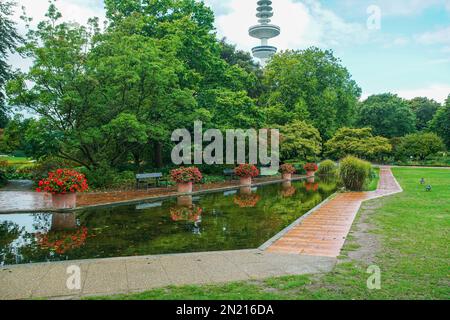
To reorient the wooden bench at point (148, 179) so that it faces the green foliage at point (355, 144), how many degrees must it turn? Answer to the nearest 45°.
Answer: approximately 90° to its left

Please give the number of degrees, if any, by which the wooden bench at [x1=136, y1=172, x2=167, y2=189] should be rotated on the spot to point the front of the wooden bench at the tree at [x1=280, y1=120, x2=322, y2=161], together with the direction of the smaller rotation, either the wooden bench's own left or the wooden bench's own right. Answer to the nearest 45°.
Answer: approximately 90° to the wooden bench's own left

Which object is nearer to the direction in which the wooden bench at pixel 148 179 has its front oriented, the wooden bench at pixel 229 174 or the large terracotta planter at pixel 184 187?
the large terracotta planter

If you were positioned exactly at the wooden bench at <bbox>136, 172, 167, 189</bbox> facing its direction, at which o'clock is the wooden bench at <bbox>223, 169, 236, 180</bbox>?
the wooden bench at <bbox>223, 169, 236, 180</bbox> is roughly at 9 o'clock from the wooden bench at <bbox>136, 172, 167, 189</bbox>.

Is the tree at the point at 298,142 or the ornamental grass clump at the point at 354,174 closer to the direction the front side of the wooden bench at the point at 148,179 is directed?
the ornamental grass clump

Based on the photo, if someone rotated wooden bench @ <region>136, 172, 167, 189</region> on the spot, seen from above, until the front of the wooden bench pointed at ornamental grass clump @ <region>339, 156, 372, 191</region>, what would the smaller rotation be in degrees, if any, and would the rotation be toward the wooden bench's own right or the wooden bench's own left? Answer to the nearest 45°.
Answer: approximately 45° to the wooden bench's own left

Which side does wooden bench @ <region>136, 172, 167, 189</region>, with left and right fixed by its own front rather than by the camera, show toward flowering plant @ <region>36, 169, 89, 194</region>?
right

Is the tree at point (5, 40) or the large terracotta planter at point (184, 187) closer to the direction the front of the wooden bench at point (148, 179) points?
the large terracotta planter

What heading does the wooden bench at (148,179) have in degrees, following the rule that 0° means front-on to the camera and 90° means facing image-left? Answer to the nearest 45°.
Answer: approximately 315°

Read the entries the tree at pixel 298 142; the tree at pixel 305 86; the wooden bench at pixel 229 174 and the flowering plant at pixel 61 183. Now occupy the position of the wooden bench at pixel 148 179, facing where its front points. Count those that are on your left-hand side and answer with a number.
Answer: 3

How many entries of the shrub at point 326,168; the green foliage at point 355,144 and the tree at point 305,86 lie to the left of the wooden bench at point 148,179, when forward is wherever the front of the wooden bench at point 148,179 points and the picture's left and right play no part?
3
